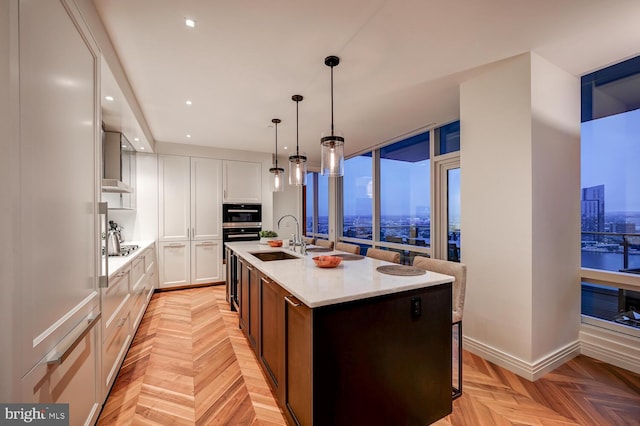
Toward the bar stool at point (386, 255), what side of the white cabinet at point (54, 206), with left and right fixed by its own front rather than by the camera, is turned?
front

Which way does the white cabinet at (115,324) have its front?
to the viewer's right

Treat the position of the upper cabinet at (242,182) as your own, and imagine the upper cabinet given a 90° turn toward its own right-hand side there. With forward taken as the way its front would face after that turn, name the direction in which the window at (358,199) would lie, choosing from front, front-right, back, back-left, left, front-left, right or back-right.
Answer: back

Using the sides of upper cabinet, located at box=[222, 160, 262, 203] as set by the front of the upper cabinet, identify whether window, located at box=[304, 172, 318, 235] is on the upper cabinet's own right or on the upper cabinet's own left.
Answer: on the upper cabinet's own left

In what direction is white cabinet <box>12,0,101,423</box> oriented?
to the viewer's right

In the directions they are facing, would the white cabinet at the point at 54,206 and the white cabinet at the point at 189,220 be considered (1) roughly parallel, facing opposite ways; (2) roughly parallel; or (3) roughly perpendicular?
roughly perpendicular

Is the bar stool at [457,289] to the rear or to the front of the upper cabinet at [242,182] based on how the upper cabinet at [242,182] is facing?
to the front

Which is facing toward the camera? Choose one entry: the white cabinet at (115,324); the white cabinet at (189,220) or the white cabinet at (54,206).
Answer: the white cabinet at (189,220)

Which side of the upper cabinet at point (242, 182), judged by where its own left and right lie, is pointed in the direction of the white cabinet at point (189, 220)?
right
